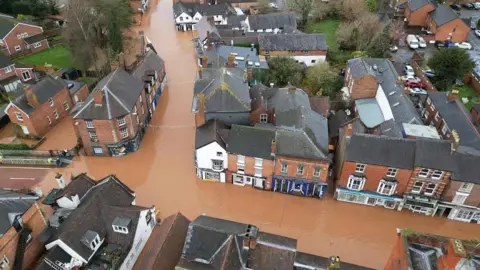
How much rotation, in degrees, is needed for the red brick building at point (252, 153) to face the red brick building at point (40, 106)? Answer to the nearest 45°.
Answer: approximately 90° to its right

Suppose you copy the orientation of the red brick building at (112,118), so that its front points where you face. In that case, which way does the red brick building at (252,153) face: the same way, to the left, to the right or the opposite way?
to the right

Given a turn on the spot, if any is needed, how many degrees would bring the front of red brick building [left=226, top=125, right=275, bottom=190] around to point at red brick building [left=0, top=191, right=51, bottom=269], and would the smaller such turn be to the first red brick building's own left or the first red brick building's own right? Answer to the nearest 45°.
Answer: approximately 45° to the first red brick building's own right

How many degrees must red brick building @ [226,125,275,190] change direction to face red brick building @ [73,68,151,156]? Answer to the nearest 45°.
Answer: approximately 90° to its right

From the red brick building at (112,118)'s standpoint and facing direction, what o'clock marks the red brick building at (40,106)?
the red brick building at (40,106) is roughly at 6 o'clock from the red brick building at (112,118).

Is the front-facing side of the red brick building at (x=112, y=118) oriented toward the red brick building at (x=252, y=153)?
yes

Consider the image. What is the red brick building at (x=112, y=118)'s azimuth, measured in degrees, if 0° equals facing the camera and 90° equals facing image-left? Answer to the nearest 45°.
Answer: approximately 315°
